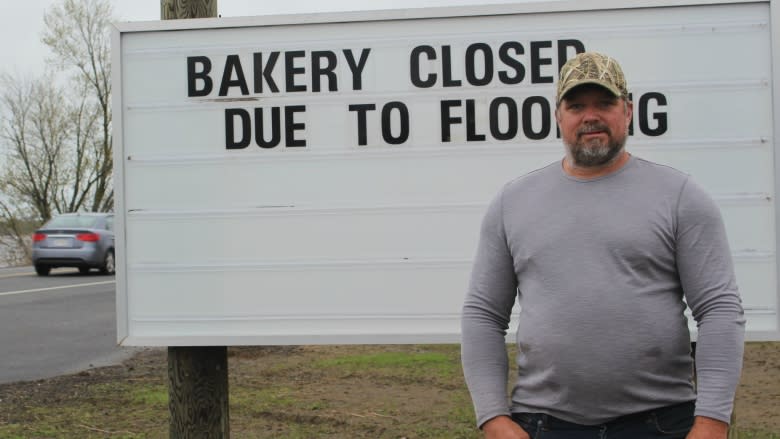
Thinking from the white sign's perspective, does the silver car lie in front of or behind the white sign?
behind

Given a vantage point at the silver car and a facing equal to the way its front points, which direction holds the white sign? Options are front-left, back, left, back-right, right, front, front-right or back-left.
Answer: back-right

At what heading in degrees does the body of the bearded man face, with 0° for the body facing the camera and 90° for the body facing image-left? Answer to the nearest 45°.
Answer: approximately 0°

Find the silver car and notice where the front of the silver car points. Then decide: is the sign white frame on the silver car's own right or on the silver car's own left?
on the silver car's own right

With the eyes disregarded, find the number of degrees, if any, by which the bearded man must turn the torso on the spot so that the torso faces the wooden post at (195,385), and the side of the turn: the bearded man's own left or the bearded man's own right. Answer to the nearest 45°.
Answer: approximately 135° to the bearded man's own right

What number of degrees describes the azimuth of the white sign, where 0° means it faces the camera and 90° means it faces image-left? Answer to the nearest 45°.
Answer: approximately 0°

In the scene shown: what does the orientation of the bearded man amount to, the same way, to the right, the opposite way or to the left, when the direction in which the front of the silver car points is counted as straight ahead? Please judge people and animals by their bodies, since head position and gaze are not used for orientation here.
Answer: the opposite way

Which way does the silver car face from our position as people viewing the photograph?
facing away from the viewer and to the right of the viewer
